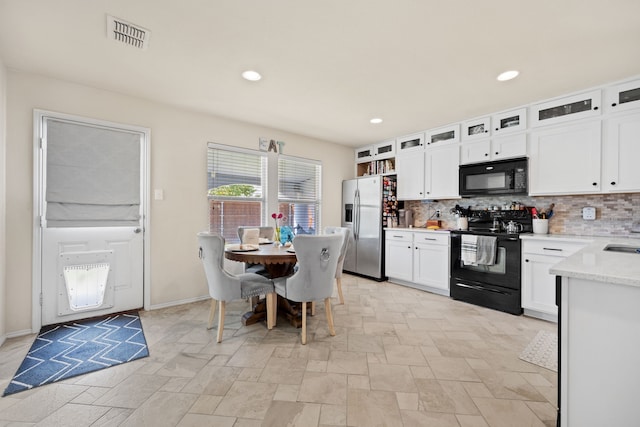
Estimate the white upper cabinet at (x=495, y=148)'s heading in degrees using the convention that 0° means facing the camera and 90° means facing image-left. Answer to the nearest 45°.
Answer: approximately 45°

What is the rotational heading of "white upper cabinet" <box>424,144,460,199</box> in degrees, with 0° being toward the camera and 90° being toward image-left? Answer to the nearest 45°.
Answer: approximately 45°

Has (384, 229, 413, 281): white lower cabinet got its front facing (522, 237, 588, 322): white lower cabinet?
no

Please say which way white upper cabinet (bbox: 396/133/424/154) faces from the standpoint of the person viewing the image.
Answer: facing the viewer and to the left of the viewer

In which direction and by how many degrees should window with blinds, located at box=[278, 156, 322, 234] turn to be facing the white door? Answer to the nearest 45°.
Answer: approximately 90° to its right

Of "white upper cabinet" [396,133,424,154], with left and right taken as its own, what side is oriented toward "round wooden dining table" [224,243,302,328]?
front

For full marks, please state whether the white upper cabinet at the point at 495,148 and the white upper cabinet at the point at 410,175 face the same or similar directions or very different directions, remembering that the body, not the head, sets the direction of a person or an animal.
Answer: same or similar directions

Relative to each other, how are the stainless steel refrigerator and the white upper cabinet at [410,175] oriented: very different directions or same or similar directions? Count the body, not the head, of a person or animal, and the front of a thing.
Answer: same or similar directions

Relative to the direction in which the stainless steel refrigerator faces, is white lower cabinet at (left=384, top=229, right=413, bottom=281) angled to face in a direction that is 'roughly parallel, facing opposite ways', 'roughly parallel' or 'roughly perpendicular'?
roughly parallel

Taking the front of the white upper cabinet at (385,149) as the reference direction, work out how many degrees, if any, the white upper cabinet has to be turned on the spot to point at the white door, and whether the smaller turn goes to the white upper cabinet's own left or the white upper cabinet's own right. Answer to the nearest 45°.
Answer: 0° — it already faces it

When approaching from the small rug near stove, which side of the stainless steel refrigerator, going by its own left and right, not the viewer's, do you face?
left

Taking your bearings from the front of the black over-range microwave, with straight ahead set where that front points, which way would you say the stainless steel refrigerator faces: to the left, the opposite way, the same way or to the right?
the same way

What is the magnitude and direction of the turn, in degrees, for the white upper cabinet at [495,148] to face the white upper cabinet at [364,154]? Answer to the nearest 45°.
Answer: approximately 45° to its right

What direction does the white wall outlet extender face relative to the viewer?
toward the camera

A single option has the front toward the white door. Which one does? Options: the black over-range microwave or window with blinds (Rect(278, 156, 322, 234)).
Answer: the black over-range microwave

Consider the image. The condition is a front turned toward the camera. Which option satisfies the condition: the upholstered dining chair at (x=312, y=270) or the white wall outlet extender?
the white wall outlet extender

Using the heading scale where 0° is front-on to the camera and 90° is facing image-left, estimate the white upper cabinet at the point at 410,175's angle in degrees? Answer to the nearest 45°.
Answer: approximately 45°

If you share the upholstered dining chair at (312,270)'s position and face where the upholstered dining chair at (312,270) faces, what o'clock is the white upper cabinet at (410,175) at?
The white upper cabinet is roughly at 3 o'clock from the upholstered dining chair.

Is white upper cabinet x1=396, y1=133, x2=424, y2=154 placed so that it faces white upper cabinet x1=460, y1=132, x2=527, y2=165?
no

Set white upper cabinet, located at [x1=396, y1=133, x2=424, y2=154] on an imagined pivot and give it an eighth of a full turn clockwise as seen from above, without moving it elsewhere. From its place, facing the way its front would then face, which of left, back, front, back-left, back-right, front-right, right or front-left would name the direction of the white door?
front-left
